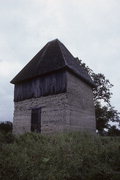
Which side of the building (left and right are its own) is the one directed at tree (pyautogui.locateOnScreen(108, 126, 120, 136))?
back

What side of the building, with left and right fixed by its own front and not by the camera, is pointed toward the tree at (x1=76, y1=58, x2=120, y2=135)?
back

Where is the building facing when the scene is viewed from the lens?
facing the viewer and to the left of the viewer
